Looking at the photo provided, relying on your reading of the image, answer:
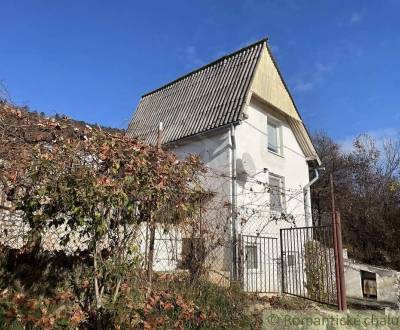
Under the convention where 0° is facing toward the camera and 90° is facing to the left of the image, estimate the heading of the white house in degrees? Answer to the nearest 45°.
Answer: approximately 315°
